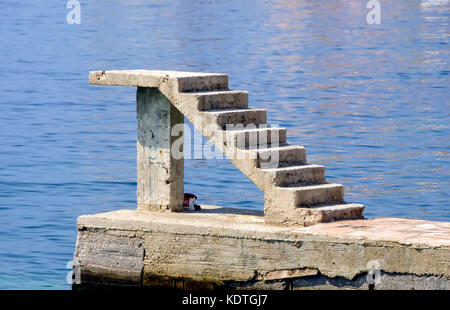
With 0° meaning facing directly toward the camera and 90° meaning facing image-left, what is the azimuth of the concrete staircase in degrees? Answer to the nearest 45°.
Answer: approximately 315°
